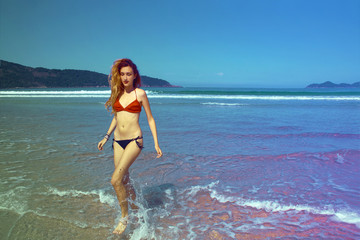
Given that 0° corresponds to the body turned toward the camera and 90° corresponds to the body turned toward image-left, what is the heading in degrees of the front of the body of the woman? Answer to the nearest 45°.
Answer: approximately 45°
